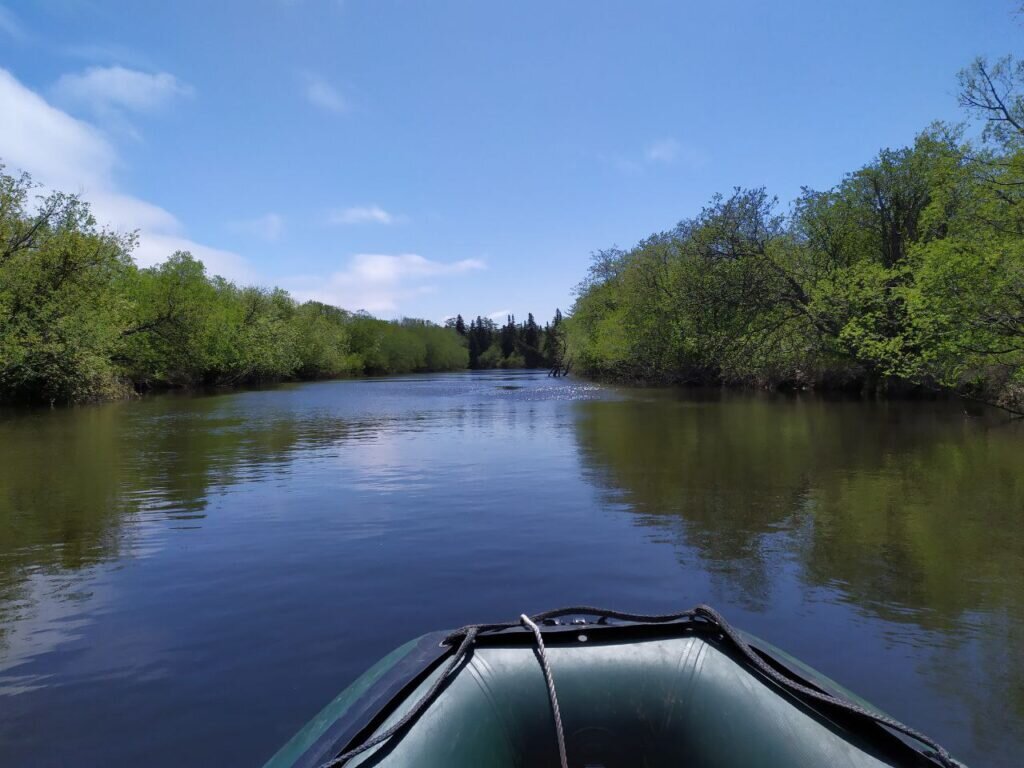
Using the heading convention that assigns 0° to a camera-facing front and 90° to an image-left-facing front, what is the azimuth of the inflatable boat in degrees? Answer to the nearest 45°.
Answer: approximately 180°
